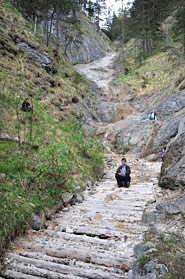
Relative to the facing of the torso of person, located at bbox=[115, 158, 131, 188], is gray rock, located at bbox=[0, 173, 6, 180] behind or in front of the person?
in front

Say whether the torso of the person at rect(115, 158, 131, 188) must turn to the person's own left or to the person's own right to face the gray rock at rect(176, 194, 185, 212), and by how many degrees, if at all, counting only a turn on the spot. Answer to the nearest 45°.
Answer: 0° — they already face it

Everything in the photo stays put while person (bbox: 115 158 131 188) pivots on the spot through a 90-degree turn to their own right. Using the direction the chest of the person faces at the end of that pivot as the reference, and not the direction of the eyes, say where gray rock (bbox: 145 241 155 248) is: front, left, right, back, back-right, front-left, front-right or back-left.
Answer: left

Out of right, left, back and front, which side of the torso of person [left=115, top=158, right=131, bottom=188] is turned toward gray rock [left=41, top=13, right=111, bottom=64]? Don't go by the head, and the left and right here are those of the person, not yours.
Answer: back

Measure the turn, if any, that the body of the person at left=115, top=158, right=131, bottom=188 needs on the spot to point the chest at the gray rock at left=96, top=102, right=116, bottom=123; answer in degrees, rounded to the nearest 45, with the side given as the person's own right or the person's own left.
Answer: approximately 180°

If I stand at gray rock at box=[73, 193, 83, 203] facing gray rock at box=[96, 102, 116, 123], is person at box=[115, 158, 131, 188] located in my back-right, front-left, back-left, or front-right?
front-right

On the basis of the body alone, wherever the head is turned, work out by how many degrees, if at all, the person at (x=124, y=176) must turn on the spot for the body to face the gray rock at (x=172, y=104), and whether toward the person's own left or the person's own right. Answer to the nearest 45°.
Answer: approximately 180°

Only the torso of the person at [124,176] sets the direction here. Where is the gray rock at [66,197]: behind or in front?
in front

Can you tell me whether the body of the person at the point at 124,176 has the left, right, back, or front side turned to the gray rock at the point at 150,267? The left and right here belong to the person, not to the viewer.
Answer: front

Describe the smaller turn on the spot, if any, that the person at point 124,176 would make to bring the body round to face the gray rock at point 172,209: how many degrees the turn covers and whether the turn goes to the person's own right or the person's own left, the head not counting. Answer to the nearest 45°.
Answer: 0° — they already face it

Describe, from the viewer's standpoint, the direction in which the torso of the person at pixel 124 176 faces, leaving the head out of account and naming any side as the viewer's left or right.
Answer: facing the viewer

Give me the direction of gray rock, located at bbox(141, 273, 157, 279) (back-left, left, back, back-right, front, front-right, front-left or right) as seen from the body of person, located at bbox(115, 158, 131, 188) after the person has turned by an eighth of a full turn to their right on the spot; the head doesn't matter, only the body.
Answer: front-left

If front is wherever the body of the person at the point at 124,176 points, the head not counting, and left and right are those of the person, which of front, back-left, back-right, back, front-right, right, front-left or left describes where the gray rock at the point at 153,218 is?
front

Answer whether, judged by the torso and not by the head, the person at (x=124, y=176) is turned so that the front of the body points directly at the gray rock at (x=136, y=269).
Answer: yes

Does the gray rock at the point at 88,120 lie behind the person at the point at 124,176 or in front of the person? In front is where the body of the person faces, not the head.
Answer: behind

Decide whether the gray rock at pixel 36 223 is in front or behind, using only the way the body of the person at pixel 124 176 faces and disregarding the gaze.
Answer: in front

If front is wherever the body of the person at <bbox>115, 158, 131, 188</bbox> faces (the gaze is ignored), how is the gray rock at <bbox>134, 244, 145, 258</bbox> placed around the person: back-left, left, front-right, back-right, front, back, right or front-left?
front
